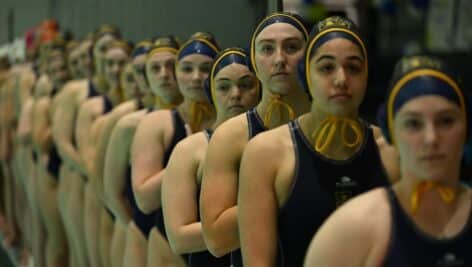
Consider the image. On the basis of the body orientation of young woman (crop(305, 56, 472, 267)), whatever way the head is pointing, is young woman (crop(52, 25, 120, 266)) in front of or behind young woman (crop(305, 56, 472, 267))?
behind

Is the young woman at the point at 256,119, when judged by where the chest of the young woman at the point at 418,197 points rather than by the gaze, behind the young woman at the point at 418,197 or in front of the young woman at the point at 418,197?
behind

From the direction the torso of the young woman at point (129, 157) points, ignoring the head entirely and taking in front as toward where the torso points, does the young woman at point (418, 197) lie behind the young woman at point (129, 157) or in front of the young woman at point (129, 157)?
in front

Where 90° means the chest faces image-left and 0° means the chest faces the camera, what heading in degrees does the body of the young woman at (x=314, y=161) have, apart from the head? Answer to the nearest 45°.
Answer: approximately 315°
